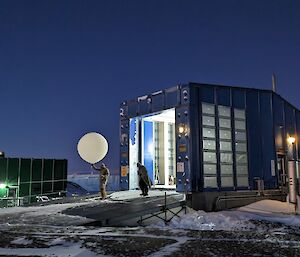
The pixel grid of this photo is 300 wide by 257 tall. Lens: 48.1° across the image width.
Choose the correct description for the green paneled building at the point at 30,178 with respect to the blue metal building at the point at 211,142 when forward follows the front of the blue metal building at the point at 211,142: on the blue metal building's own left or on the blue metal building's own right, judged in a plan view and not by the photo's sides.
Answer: on the blue metal building's own right

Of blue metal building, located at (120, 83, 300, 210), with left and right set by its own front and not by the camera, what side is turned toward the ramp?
front

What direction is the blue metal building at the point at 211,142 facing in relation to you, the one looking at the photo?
facing the viewer and to the left of the viewer

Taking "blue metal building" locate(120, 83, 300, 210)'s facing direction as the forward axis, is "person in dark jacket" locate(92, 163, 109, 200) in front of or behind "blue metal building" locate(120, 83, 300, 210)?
in front

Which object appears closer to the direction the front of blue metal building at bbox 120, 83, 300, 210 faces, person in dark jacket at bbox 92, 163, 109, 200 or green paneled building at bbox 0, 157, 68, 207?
the person in dark jacket

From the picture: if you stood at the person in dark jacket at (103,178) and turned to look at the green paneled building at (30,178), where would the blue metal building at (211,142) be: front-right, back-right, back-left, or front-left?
back-right

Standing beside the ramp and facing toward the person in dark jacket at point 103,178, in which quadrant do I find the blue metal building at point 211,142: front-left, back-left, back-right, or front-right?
front-right

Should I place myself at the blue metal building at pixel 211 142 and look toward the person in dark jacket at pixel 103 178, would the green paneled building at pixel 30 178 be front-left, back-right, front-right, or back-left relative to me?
front-right
